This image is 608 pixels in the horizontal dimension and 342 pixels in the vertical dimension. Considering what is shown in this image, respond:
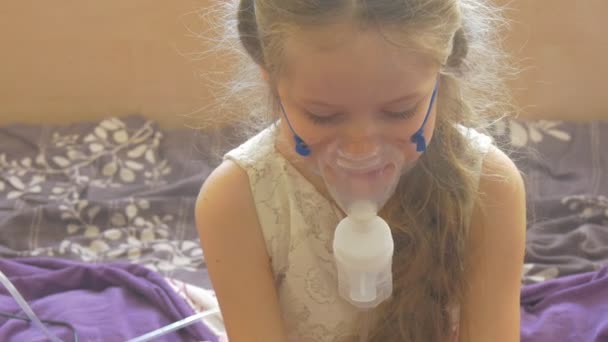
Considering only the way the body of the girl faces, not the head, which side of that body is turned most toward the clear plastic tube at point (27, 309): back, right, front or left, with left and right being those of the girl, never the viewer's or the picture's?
right

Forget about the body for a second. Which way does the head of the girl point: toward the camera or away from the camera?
toward the camera

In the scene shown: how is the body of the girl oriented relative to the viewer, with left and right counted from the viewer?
facing the viewer
